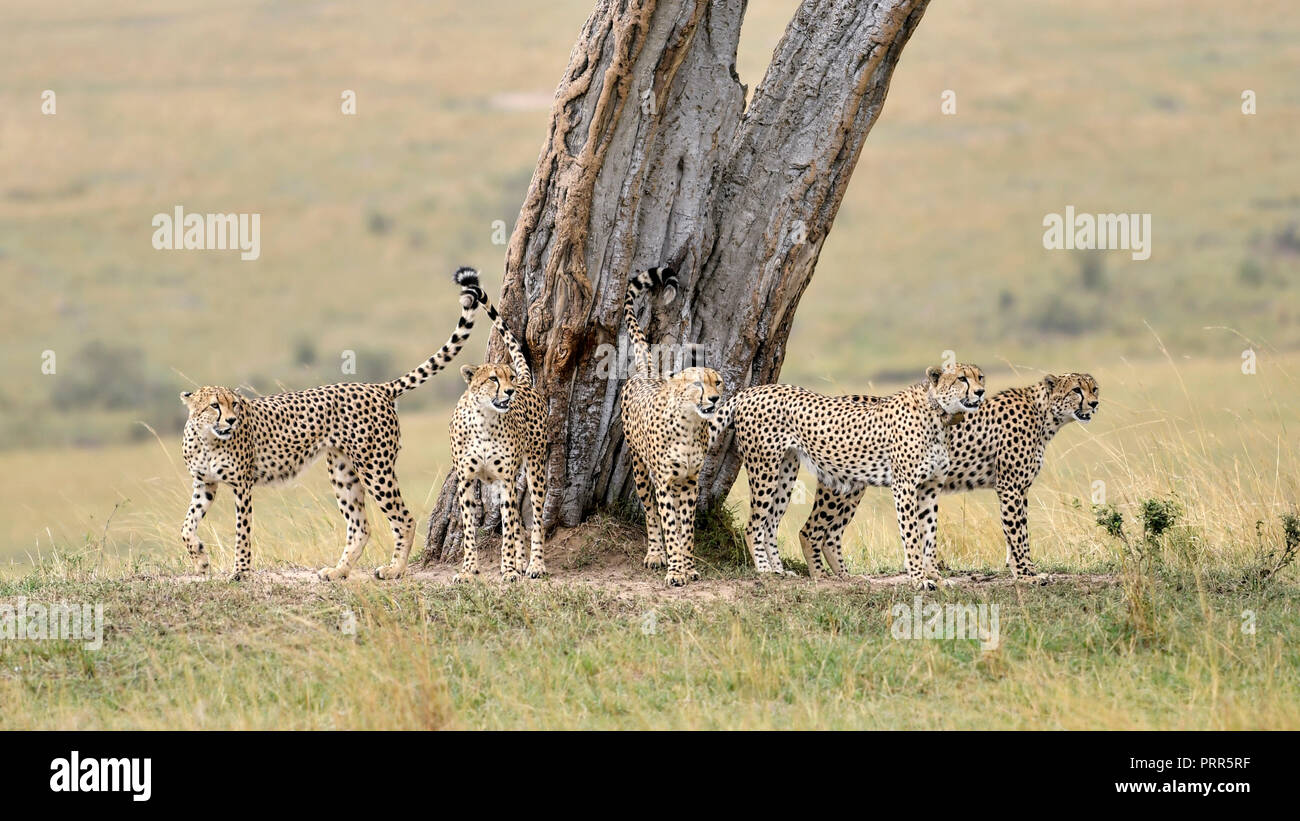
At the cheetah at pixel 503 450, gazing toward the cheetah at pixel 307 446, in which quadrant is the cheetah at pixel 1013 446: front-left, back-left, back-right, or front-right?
back-right

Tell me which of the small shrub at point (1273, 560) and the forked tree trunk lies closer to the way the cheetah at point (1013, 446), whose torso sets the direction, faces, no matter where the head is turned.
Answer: the small shrub

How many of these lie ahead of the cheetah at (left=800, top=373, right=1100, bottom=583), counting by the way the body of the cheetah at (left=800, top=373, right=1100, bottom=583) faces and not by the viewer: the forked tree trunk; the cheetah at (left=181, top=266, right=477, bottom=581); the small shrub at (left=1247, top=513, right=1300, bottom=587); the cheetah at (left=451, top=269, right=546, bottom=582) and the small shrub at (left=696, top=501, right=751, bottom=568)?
1

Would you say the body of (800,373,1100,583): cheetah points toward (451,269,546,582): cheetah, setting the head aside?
no

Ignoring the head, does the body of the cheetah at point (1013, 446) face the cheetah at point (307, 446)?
no

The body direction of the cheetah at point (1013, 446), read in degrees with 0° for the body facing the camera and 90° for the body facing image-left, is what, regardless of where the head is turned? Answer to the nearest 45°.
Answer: approximately 270°

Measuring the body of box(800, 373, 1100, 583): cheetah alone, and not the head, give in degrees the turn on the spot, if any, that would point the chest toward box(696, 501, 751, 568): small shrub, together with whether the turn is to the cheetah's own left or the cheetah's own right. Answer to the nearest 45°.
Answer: approximately 180°

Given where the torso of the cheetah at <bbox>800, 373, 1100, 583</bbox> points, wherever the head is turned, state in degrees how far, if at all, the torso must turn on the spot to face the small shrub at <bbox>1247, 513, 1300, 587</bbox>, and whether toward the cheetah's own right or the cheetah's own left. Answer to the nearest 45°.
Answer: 0° — it already faces it

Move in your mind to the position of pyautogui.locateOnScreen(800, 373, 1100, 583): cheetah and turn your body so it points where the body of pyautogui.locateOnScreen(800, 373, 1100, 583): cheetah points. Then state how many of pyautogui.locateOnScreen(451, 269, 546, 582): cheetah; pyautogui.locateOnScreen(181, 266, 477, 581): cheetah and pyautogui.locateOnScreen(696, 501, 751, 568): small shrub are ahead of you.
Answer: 0

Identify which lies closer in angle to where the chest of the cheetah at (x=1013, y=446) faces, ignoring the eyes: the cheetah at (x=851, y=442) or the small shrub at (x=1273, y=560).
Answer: the small shrub

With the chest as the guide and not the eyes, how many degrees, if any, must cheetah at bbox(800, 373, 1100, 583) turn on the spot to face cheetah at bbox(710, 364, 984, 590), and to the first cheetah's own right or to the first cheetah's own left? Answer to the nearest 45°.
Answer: approximately 180°

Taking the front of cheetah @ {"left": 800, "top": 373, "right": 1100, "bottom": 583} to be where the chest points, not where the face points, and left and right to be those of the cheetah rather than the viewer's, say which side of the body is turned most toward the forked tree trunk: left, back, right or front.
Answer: back
